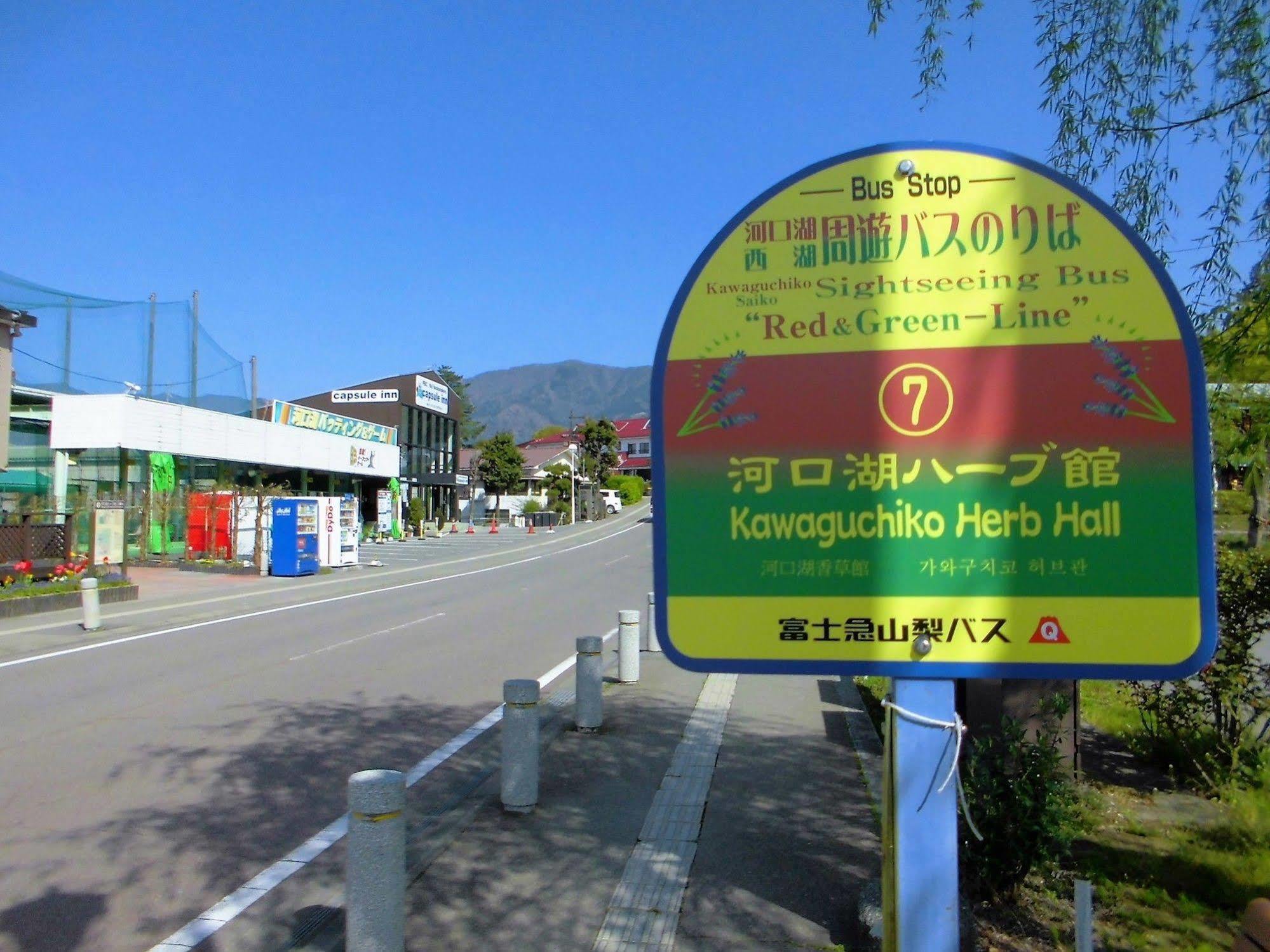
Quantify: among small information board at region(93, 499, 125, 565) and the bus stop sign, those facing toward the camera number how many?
2

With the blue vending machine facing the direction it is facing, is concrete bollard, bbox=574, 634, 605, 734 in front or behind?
in front

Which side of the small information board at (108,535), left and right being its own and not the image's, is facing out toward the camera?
front

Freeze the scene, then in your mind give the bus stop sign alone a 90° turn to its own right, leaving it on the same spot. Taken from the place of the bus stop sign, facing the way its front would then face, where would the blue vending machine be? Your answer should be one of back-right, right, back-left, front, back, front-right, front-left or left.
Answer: front-right

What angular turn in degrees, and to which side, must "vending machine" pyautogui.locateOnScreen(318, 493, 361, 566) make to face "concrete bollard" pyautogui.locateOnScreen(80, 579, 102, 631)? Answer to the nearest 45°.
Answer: approximately 45° to its right

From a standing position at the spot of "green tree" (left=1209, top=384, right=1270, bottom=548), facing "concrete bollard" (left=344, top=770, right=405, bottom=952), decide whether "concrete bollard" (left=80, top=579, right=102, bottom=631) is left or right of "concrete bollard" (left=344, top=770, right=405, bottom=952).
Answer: right

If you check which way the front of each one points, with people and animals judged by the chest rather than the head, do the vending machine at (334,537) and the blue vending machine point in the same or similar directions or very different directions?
same or similar directions

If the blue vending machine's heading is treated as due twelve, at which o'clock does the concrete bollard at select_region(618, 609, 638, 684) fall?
The concrete bollard is roughly at 1 o'clock from the blue vending machine.

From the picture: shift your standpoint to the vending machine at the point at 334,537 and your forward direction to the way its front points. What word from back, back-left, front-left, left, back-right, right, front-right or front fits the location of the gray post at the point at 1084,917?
front-right

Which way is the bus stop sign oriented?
toward the camera

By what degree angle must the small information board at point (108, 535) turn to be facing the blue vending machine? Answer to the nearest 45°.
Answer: approximately 90° to its left

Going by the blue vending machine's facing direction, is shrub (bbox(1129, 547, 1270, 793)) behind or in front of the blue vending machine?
in front

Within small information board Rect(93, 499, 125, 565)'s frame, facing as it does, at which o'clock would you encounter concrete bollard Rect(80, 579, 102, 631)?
The concrete bollard is roughly at 12 o'clock from the small information board.

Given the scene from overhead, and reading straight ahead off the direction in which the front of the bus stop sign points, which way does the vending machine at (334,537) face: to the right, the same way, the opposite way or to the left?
to the left

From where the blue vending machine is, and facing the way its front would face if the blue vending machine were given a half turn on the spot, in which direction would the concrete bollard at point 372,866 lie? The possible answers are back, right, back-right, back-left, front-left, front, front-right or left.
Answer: back-left
